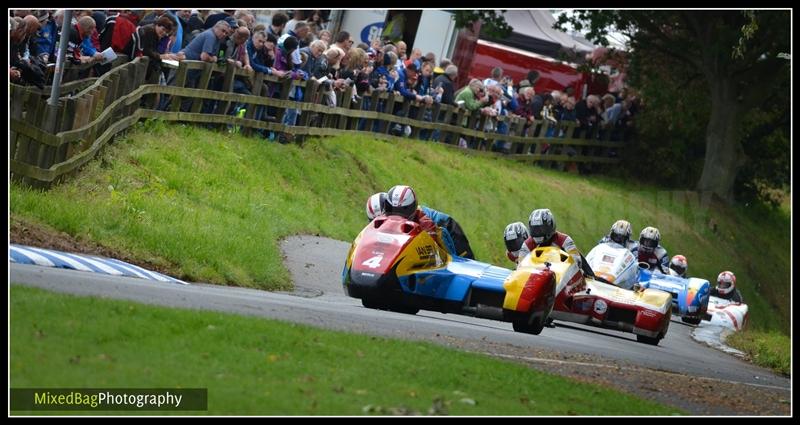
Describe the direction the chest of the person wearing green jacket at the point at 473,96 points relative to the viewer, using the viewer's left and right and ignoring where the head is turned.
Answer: facing the viewer and to the right of the viewer

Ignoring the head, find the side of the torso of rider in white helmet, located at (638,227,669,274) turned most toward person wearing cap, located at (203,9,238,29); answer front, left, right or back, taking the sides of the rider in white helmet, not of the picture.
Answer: right

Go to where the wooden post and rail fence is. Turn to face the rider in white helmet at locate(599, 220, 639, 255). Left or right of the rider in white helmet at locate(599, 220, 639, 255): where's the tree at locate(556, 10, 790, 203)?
left

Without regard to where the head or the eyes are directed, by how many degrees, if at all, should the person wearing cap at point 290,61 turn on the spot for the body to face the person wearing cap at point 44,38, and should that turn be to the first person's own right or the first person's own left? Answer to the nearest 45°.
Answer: approximately 90° to the first person's own right

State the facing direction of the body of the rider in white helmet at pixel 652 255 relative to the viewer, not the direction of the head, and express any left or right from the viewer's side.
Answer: facing the viewer and to the left of the viewer

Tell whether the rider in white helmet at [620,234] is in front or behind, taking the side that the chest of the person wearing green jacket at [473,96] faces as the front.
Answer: in front

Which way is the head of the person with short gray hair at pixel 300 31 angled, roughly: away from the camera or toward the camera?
toward the camera

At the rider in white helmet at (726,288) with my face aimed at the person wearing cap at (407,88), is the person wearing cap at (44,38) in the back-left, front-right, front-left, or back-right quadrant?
front-left

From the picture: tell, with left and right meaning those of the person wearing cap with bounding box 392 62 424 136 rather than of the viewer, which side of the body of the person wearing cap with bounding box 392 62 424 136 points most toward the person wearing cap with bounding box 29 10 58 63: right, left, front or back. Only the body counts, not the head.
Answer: right

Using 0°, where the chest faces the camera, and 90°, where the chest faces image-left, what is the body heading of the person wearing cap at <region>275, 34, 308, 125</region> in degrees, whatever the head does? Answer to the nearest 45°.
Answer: approximately 315°
